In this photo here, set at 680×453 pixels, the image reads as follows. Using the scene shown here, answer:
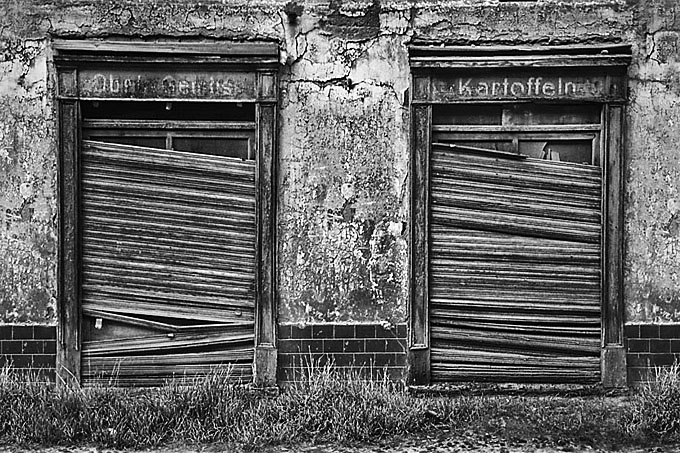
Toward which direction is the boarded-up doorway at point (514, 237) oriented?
toward the camera

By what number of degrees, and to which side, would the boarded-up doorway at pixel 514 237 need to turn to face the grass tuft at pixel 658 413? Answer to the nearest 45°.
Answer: approximately 45° to its left
